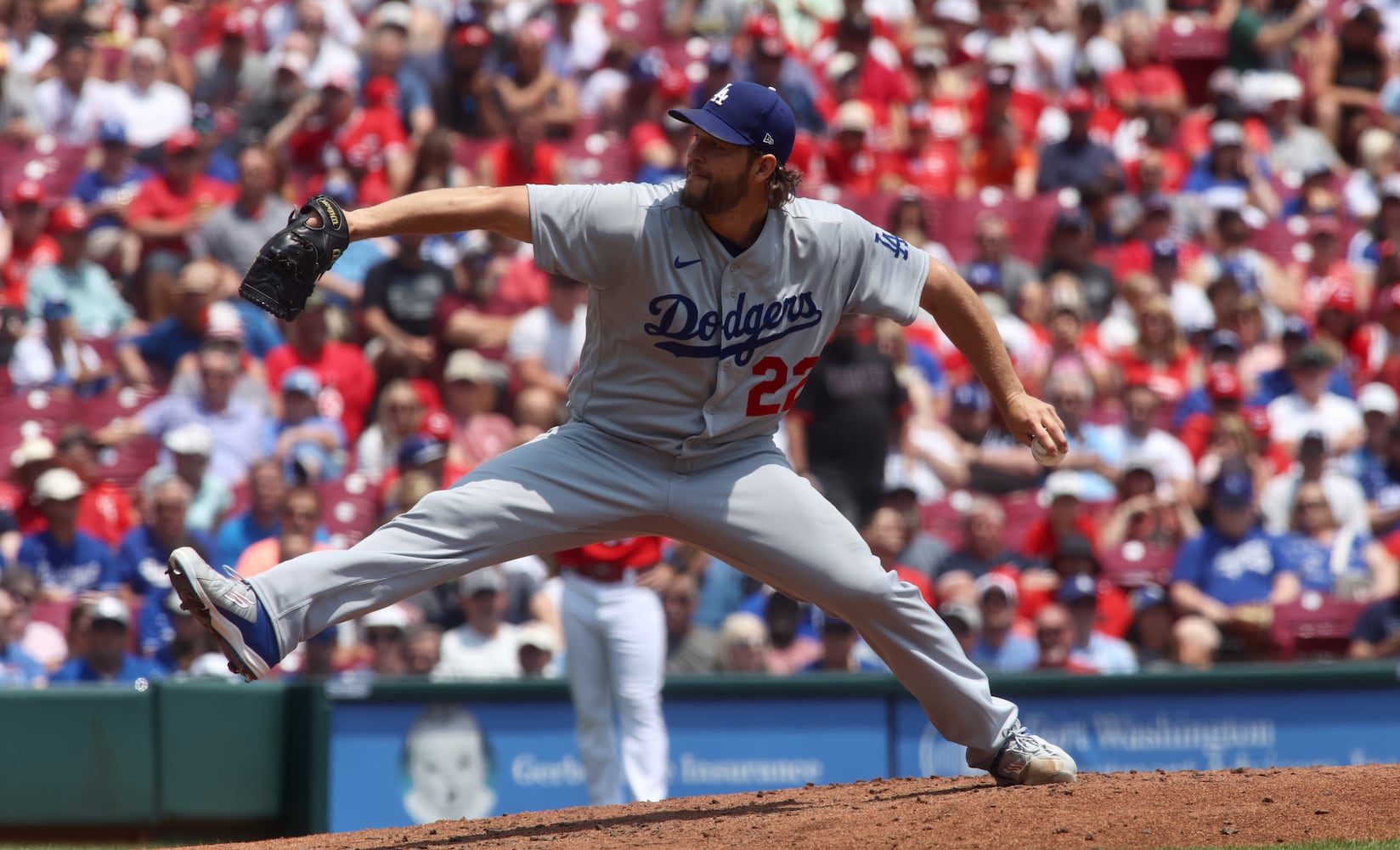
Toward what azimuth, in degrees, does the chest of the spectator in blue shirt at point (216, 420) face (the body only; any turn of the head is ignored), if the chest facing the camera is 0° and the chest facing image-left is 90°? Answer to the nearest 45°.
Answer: approximately 0°

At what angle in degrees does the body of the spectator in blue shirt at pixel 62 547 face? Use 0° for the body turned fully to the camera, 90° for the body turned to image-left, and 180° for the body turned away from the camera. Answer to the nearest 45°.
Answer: approximately 0°

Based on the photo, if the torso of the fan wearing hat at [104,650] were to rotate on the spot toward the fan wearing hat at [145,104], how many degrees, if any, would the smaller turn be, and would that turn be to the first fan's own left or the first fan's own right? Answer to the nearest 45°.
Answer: approximately 180°

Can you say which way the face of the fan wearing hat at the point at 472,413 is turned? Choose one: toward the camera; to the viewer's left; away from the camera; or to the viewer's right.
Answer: toward the camera

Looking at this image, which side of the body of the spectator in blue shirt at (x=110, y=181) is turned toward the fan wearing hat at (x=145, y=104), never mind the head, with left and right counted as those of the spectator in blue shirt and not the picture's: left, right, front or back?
back

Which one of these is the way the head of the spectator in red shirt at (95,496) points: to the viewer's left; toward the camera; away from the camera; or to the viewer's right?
toward the camera

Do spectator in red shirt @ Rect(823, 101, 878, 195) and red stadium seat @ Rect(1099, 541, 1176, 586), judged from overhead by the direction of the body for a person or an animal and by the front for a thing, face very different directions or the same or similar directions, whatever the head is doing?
same or similar directions

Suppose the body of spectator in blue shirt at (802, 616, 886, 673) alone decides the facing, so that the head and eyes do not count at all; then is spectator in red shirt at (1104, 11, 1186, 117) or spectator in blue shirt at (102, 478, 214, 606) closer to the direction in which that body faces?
the spectator in blue shirt

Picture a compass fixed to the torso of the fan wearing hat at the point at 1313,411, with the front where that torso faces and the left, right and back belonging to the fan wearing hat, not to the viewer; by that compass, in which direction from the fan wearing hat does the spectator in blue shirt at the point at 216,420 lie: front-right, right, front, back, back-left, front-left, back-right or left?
front-right

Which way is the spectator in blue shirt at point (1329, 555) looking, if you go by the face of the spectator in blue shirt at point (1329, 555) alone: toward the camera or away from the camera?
toward the camera

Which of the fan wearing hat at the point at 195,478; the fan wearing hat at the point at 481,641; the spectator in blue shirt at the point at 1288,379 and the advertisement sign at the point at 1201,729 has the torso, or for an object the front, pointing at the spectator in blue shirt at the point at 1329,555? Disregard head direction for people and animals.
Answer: the spectator in blue shirt at the point at 1288,379

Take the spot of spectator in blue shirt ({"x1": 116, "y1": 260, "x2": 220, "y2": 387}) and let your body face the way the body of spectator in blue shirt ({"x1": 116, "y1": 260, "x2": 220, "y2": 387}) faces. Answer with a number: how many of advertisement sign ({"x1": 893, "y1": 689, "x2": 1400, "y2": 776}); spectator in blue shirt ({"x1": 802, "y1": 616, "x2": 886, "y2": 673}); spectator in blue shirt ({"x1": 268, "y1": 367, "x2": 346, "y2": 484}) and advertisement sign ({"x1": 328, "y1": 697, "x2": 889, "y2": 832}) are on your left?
4

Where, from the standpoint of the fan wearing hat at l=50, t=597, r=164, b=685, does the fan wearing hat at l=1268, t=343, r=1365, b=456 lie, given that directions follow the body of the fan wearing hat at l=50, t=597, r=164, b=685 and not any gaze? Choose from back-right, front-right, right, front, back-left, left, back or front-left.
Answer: left

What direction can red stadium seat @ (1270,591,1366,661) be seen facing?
toward the camera

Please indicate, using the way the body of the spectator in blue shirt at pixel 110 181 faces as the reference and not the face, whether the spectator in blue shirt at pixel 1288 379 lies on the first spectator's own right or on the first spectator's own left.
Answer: on the first spectator's own left

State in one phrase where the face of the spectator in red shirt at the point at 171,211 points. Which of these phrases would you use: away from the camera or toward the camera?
toward the camera

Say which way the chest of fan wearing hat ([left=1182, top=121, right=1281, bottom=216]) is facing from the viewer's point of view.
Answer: toward the camera

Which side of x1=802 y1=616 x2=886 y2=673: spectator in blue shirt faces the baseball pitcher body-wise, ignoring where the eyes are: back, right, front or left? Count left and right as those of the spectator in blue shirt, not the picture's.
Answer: front

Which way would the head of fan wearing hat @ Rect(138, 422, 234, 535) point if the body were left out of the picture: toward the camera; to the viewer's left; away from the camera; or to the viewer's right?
toward the camera

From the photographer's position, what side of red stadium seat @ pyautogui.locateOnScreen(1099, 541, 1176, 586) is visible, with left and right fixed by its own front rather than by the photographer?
front

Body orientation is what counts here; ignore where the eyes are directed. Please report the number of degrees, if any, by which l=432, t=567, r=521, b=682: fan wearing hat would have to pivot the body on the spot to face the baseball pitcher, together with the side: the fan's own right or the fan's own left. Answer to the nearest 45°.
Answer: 0° — they already face them
